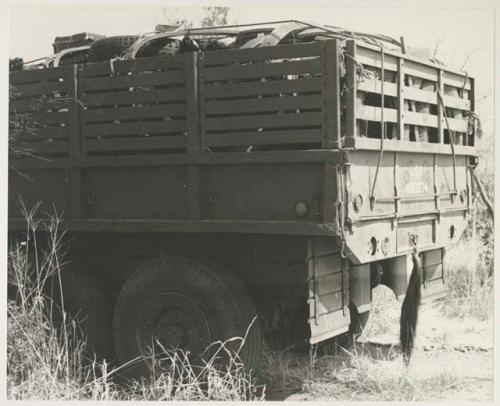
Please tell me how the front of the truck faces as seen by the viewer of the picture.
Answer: facing away from the viewer and to the left of the viewer
